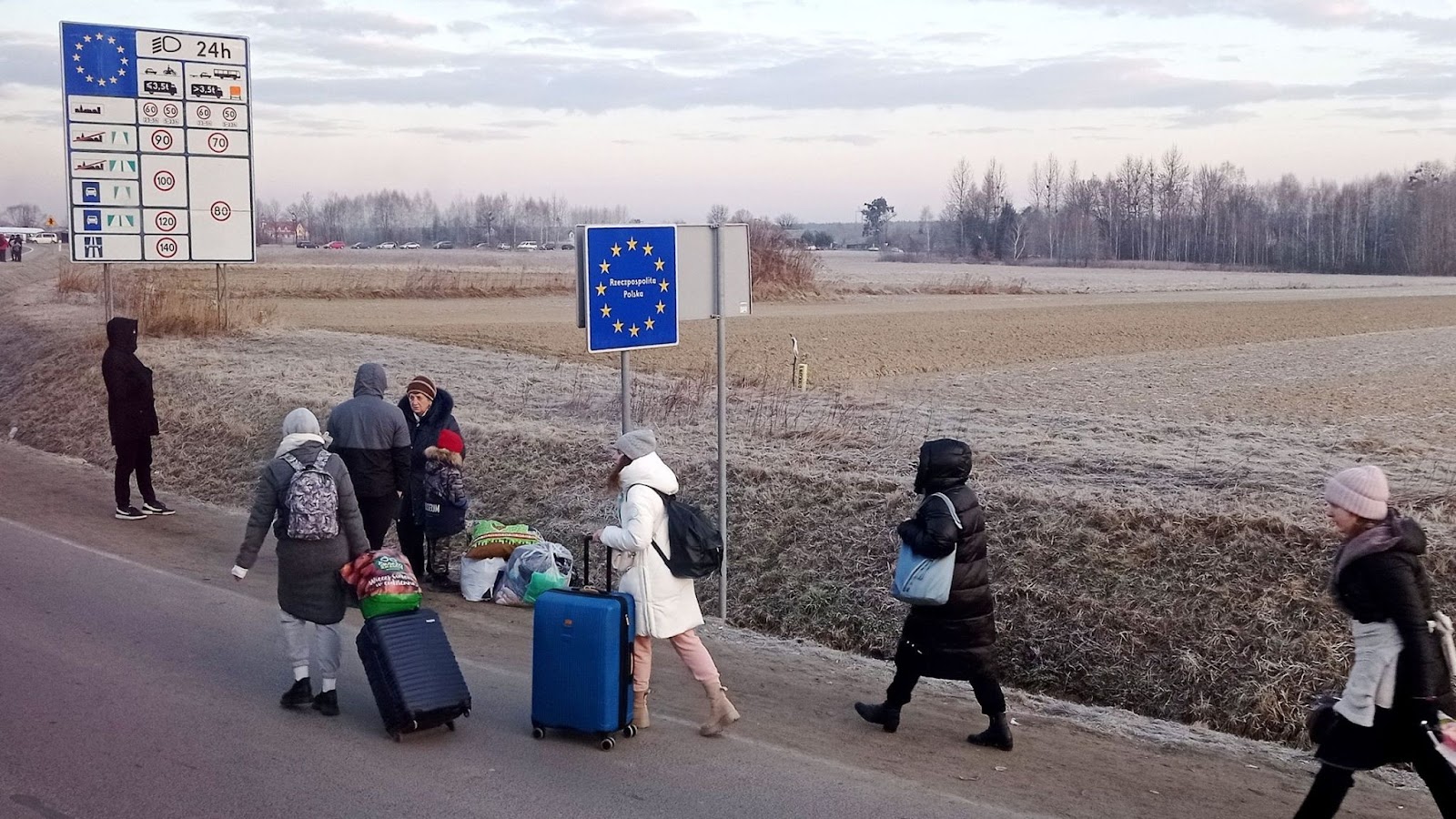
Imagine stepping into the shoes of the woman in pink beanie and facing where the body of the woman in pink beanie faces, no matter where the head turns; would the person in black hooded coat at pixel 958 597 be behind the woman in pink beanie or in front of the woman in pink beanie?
in front

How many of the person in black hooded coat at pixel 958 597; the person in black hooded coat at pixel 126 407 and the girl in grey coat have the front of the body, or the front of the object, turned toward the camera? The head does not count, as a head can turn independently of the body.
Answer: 0

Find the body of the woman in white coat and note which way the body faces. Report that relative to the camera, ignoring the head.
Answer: to the viewer's left

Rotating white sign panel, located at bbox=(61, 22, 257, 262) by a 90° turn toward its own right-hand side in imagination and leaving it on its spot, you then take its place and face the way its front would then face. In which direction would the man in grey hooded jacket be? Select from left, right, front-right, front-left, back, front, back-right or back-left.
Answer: left

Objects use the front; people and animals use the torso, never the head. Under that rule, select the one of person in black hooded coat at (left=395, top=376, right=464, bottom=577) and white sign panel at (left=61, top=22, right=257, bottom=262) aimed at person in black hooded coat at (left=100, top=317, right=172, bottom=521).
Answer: the white sign panel

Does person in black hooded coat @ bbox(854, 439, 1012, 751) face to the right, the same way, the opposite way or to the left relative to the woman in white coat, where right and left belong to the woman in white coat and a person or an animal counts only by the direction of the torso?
the same way

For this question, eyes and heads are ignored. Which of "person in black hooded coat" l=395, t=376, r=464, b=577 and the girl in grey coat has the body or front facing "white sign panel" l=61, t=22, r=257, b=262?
the girl in grey coat

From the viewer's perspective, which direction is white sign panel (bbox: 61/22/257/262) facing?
toward the camera

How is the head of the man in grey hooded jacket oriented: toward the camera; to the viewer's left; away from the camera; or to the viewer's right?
away from the camera

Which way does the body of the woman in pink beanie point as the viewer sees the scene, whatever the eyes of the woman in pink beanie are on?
to the viewer's left

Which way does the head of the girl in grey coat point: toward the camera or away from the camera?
away from the camera

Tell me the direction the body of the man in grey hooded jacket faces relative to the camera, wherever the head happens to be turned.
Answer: away from the camera

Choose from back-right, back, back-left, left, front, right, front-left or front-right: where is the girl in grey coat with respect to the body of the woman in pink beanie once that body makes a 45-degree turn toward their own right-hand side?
front-left

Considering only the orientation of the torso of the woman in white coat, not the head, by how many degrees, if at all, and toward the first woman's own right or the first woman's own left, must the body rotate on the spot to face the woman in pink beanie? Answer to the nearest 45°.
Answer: approximately 135° to the first woman's own left

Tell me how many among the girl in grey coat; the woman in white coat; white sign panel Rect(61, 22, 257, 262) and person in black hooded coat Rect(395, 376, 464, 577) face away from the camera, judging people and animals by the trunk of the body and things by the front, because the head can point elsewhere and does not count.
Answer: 1

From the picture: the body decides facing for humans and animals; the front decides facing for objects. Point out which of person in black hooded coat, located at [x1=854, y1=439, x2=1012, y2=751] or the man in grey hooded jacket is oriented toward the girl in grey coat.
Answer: the person in black hooded coat

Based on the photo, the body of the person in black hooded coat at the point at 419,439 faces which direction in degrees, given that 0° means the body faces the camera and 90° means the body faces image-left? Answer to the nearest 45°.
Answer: approximately 45°
